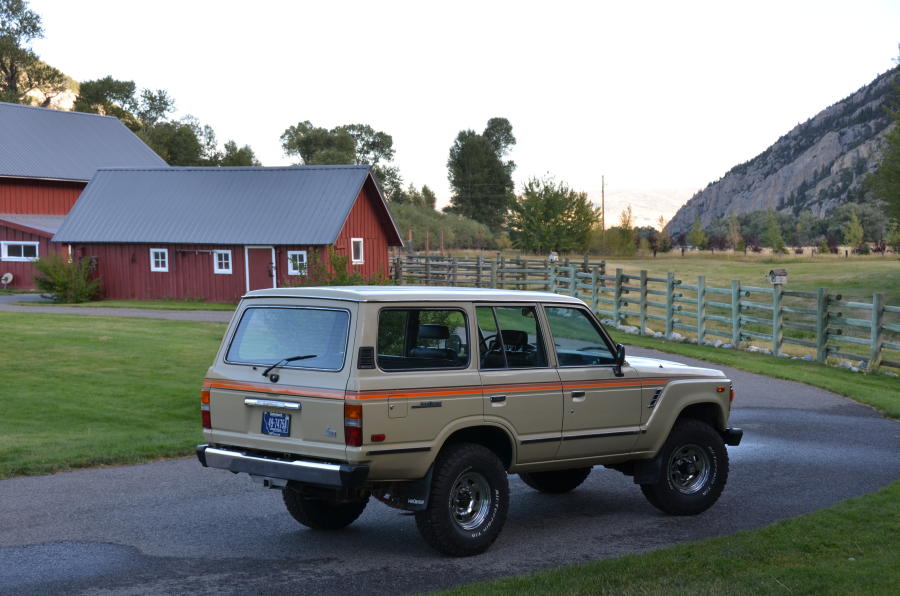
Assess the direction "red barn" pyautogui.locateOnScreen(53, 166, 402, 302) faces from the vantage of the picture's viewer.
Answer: facing the viewer

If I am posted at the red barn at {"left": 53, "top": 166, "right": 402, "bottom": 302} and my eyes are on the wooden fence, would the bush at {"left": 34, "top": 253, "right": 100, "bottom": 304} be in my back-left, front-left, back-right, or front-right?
back-right

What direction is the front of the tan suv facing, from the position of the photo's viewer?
facing away from the viewer and to the right of the viewer

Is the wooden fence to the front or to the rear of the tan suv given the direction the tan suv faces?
to the front

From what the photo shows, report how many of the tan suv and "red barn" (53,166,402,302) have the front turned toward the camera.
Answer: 1

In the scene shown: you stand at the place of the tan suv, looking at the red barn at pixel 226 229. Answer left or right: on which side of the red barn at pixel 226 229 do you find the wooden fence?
right

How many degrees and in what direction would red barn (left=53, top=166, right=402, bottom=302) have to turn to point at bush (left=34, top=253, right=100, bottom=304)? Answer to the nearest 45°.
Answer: approximately 90° to its right

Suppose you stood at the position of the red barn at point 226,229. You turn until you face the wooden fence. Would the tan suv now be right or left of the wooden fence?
right

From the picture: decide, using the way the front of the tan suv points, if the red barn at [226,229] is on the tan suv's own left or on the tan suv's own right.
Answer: on the tan suv's own left

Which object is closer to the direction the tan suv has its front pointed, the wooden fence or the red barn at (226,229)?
the wooden fence

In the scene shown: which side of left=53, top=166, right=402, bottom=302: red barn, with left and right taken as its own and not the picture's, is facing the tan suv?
front
